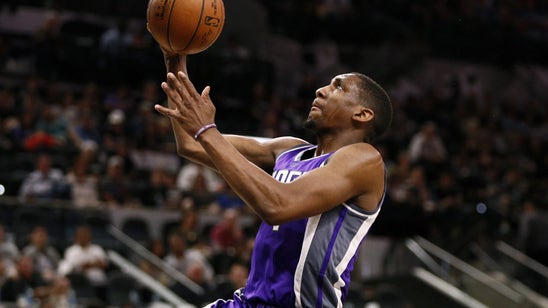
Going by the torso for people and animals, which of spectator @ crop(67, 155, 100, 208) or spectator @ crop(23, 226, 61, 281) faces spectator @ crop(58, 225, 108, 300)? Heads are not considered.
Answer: spectator @ crop(67, 155, 100, 208)

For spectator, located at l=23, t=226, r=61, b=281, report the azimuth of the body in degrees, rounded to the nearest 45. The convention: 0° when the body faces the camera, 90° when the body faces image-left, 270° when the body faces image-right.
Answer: approximately 0°

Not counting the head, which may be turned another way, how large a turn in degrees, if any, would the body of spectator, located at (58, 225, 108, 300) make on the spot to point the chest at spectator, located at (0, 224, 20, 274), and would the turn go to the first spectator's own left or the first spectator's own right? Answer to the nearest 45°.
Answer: approximately 90° to the first spectator's own right

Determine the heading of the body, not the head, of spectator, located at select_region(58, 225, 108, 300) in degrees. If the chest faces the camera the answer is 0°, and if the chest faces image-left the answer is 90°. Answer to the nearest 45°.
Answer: approximately 0°

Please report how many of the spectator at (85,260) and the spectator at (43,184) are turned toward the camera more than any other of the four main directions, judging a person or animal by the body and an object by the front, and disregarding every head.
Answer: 2
